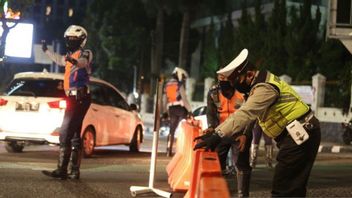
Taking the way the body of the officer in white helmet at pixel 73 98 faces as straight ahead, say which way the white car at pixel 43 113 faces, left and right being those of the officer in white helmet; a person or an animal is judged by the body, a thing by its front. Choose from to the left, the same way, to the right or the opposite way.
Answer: the opposite way

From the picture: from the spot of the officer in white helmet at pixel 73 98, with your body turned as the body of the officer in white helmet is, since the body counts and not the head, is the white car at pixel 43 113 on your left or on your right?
on your right

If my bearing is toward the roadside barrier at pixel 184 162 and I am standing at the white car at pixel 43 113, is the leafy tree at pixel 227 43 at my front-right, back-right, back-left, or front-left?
back-left

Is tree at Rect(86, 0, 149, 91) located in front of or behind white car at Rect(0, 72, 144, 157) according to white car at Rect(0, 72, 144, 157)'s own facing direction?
in front

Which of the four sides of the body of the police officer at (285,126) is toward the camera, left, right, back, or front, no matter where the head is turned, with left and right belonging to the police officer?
left

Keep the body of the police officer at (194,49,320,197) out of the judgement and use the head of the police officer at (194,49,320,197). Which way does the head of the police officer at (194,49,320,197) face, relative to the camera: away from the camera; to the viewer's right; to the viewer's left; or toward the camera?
to the viewer's left

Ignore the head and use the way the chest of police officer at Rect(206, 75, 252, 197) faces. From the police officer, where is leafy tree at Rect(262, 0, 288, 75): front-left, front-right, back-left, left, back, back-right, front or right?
back

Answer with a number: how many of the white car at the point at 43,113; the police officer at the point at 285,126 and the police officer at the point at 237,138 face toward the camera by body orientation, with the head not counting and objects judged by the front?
1
